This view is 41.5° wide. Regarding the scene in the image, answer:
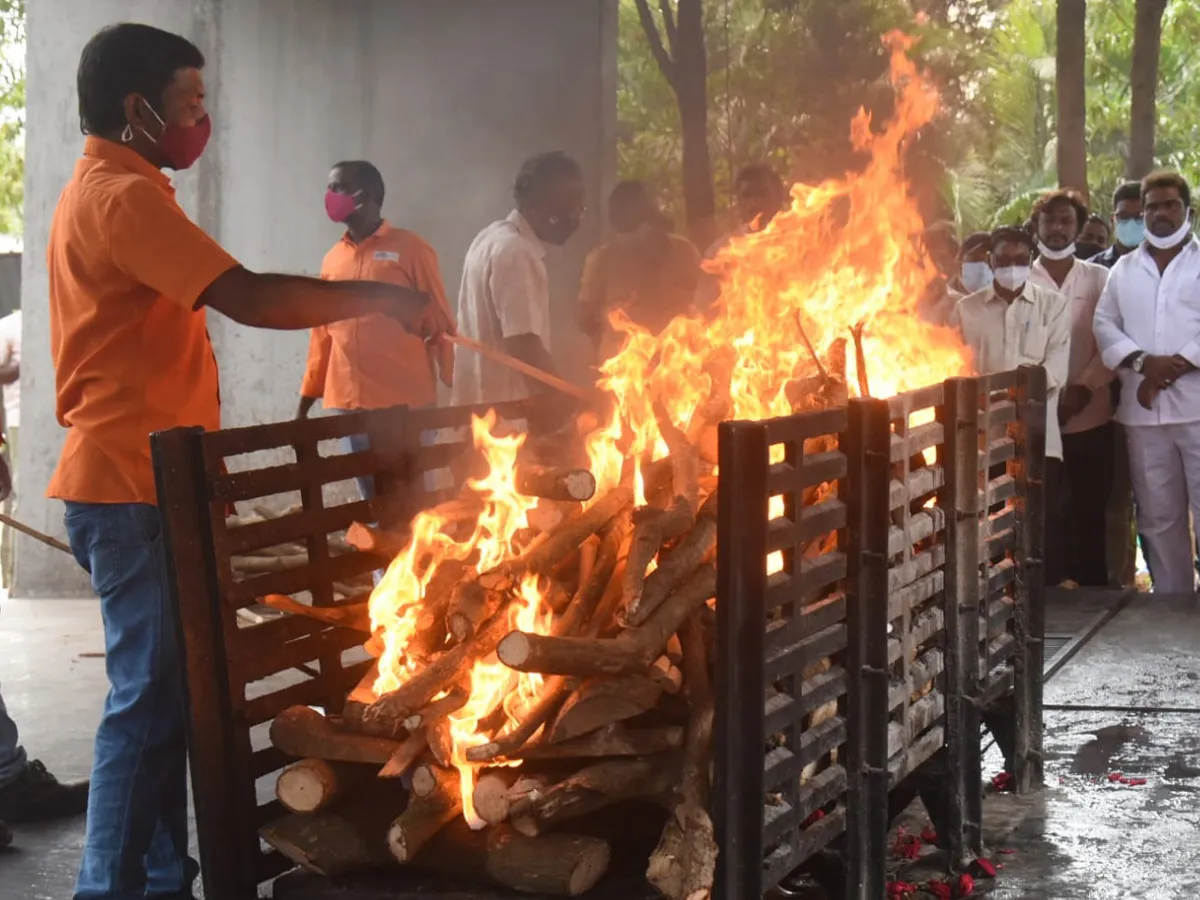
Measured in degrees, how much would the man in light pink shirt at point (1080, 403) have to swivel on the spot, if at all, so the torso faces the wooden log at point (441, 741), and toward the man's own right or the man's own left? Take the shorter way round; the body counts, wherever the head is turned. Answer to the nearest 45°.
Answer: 0° — they already face it

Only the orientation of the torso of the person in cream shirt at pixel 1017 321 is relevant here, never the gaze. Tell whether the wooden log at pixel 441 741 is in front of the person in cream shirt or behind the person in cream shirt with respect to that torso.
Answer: in front

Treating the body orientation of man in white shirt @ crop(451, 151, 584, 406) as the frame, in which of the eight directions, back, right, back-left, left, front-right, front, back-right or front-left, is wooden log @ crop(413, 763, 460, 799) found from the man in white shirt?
right

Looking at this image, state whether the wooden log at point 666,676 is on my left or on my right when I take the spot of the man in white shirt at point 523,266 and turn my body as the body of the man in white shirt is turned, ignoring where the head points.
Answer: on my right

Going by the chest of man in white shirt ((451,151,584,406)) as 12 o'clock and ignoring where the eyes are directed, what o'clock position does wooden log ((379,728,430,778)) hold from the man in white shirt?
The wooden log is roughly at 3 o'clock from the man in white shirt.

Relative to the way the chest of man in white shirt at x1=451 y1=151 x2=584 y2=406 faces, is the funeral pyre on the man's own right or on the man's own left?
on the man's own right

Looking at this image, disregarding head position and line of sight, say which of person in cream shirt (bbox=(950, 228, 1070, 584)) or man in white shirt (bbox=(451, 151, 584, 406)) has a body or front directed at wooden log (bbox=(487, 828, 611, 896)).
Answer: person in cream shirt (bbox=(950, 228, 1070, 584))

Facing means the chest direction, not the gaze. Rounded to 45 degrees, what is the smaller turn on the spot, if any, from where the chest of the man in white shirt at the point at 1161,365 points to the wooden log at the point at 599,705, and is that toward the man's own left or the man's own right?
0° — they already face it

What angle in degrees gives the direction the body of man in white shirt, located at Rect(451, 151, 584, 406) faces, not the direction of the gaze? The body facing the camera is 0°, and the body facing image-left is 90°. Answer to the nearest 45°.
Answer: approximately 270°

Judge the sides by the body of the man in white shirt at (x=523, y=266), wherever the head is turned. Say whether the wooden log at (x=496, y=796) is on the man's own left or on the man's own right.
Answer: on the man's own right

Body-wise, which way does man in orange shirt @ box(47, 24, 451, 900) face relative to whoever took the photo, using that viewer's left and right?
facing to the right of the viewer

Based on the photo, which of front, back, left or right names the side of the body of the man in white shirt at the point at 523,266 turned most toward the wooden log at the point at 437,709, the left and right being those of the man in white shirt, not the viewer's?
right
